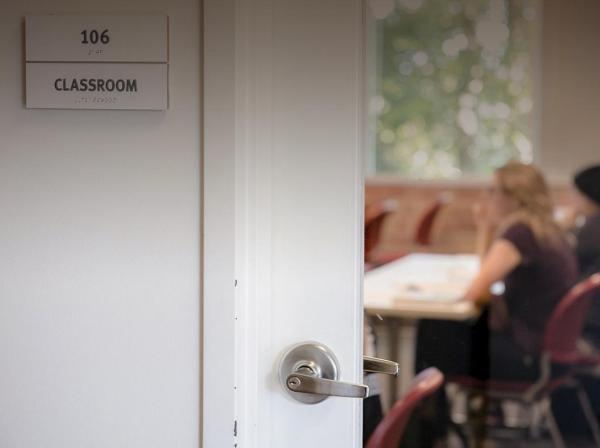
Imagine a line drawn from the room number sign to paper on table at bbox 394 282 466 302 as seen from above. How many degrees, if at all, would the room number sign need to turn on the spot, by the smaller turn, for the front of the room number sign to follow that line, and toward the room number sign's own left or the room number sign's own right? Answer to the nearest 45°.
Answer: approximately 135° to the room number sign's own left

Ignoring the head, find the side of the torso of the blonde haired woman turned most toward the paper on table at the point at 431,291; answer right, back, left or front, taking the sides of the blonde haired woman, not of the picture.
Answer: front

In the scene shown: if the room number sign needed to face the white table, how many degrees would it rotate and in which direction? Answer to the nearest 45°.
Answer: approximately 135° to its left

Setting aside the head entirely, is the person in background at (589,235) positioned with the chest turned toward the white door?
no

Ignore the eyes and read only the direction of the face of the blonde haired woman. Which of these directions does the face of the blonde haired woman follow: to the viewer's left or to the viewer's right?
to the viewer's left

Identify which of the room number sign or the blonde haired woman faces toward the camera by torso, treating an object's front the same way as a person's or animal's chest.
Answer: the room number sign

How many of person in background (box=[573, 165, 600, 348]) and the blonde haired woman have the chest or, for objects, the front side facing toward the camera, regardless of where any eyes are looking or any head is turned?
0

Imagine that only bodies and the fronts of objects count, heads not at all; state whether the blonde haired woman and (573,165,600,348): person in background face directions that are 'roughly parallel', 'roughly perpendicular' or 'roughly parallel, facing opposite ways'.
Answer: roughly parallel

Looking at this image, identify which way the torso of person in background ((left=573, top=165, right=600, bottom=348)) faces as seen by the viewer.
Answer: to the viewer's left

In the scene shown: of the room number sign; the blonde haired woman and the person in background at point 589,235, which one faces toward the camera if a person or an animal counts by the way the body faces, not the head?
the room number sign

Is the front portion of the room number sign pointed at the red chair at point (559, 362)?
no

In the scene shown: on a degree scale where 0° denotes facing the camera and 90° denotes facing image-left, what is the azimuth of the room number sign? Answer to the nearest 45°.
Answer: approximately 0°

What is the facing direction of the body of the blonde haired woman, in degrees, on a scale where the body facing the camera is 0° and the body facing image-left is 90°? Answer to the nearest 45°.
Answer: approximately 90°

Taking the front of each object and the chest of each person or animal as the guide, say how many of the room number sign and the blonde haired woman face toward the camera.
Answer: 1

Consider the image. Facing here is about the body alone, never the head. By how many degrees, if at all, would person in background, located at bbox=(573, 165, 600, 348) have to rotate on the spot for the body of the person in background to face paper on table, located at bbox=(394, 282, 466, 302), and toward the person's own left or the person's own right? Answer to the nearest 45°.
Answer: approximately 45° to the person's own left

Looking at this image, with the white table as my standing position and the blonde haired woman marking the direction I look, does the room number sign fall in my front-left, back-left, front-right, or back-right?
back-right
